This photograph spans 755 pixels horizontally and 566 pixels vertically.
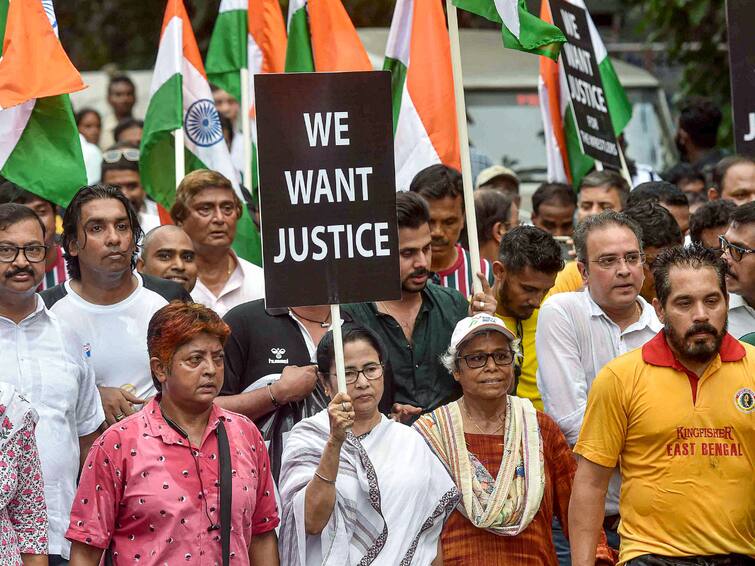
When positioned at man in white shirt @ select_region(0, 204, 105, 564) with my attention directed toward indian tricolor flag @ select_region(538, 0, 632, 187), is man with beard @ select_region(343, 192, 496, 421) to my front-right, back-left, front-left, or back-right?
front-right

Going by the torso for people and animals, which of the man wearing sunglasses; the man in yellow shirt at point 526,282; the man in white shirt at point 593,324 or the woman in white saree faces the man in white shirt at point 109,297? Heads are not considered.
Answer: the man wearing sunglasses

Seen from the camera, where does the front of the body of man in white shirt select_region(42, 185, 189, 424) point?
toward the camera

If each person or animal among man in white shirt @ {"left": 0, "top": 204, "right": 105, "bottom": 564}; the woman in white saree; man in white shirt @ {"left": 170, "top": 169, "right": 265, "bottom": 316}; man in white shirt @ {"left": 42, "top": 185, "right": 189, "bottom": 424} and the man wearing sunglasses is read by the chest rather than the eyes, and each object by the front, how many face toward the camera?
5

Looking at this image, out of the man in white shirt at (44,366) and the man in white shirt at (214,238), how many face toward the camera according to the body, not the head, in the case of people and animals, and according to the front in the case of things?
2

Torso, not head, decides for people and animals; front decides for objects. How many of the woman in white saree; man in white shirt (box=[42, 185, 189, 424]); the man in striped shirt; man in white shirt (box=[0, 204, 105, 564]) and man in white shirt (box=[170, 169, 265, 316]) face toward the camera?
5

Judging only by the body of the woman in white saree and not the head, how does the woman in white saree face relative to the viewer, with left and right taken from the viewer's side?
facing the viewer

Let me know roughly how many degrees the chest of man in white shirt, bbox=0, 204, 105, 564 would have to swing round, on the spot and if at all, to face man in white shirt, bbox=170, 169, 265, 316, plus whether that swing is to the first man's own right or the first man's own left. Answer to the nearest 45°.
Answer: approximately 135° to the first man's own left

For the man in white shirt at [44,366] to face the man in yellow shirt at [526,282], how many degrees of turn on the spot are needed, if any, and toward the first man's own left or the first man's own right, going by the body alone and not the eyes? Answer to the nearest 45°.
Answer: approximately 90° to the first man's own left

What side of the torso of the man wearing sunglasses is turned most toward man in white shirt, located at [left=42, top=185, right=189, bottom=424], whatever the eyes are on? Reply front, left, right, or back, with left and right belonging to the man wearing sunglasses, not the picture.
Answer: front

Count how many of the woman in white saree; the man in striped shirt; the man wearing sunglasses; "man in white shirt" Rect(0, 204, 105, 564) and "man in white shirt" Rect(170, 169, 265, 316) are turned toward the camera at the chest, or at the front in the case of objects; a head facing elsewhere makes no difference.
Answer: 5

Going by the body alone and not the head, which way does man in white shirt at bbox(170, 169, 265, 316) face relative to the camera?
toward the camera

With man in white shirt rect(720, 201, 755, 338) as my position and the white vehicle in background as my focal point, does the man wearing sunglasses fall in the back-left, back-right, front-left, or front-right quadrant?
front-left

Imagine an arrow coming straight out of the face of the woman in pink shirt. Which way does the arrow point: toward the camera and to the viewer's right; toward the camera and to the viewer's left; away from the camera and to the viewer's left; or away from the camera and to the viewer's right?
toward the camera and to the viewer's right

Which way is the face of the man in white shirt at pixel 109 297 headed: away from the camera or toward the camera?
toward the camera

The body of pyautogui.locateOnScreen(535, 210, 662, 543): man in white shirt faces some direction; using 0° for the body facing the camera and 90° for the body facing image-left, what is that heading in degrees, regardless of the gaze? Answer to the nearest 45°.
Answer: approximately 315°
